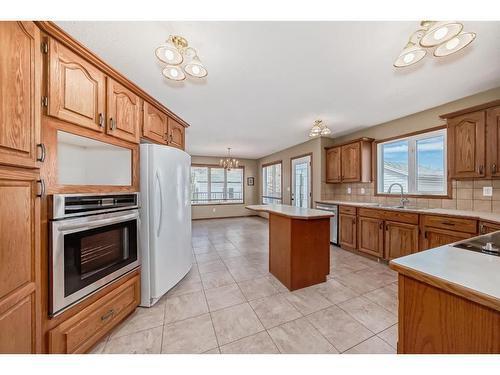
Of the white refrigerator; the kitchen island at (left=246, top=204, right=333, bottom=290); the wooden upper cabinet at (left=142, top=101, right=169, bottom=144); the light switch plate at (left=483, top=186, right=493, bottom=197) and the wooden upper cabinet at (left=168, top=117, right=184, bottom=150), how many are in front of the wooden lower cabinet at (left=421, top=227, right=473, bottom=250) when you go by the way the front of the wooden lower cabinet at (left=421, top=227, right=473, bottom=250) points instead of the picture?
4

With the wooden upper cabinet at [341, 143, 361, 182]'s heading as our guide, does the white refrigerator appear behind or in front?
in front

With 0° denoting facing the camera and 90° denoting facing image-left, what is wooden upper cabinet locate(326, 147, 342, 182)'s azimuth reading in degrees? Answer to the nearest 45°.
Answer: approximately 45°

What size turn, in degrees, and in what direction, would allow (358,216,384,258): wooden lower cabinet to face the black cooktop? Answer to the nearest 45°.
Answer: approximately 45° to its left

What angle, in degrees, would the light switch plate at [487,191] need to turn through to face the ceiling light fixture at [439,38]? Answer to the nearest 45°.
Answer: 0° — it already faces it

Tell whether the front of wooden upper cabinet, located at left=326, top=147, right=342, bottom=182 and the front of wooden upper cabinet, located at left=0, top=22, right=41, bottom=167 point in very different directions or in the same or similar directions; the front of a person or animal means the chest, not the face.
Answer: very different directions

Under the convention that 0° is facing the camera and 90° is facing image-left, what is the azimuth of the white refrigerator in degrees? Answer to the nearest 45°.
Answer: approximately 315°

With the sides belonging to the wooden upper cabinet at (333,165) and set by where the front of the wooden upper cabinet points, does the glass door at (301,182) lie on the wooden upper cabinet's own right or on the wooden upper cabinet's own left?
on the wooden upper cabinet's own right

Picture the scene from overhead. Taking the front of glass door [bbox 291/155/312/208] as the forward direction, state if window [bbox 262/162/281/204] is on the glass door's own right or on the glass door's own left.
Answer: on the glass door's own right
